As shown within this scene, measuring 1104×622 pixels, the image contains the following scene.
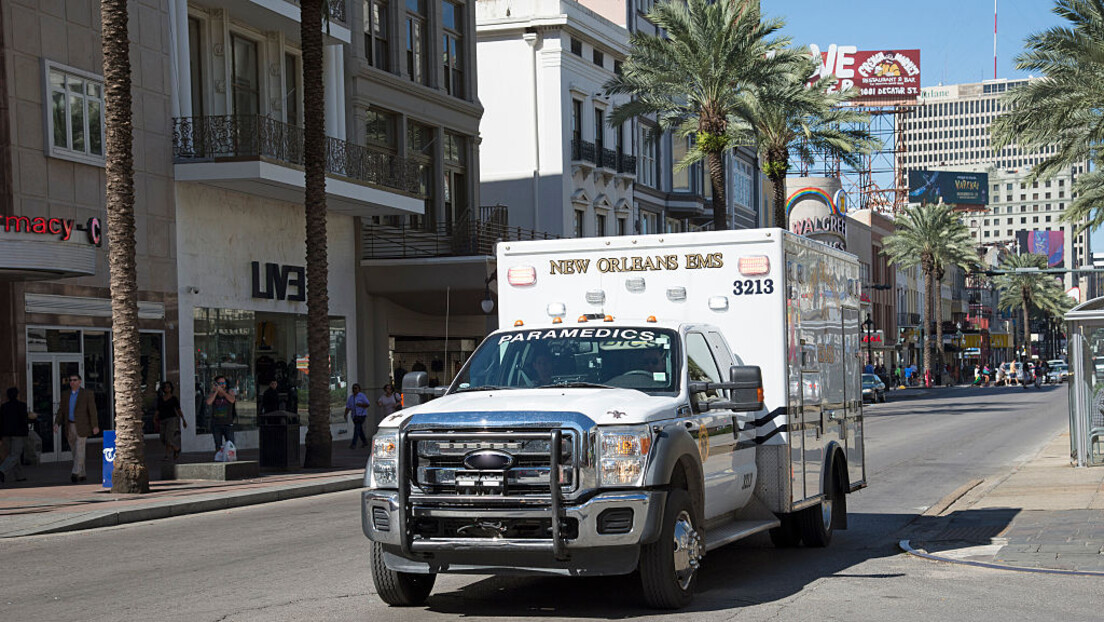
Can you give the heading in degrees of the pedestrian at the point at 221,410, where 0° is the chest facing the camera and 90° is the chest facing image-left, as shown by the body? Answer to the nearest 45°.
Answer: approximately 0°

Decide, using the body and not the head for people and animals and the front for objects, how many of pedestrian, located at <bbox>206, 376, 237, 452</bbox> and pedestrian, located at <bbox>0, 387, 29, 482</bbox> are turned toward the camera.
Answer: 1

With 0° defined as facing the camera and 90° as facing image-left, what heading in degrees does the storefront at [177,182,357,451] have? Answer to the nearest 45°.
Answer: approximately 315°

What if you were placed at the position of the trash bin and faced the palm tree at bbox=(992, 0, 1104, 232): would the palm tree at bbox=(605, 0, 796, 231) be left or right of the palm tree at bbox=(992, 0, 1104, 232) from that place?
left

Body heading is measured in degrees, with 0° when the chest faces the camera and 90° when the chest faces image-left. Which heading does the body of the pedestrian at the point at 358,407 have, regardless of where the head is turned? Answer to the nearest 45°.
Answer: approximately 45°

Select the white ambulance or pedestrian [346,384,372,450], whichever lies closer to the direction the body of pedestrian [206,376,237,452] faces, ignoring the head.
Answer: the white ambulance
